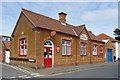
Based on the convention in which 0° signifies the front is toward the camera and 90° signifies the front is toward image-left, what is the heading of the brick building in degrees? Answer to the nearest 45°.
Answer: approximately 315°
